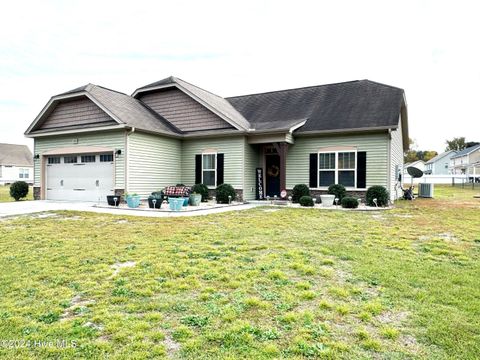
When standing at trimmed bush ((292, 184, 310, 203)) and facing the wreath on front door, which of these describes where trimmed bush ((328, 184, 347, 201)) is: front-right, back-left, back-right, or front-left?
back-right

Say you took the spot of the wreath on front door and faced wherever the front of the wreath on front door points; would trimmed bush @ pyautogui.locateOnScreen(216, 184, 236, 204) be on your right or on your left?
on your right

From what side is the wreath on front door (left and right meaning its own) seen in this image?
front

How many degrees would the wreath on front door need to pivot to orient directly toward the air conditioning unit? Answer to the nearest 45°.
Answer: approximately 135° to its left

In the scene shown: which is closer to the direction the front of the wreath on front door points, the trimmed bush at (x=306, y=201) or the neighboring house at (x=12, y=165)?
the trimmed bush

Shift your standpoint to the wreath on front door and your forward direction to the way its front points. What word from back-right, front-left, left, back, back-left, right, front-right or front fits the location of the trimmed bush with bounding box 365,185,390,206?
front-left

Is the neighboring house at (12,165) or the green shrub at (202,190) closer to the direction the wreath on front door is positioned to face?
the green shrub

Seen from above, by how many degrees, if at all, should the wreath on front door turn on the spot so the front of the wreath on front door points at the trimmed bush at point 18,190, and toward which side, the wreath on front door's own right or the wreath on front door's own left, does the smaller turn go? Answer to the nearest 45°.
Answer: approximately 90° to the wreath on front door's own right

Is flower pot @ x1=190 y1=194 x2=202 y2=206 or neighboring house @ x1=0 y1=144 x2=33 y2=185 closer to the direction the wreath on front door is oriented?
the flower pot

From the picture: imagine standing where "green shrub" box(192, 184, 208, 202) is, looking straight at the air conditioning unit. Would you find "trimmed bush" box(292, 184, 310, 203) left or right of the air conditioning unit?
right

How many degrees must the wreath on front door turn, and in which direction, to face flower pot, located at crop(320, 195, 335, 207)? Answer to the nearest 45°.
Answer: approximately 45° to its left

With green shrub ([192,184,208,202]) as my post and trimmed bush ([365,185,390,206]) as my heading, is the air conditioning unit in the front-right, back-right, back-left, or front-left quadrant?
front-left

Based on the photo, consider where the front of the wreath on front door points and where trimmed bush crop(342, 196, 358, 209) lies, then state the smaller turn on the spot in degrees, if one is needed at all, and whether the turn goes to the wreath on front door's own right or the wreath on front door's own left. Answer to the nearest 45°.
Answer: approximately 45° to the wreath on front door's own left

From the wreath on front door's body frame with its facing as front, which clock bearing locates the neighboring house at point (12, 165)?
The neighboring house is roughly at 4 o'clock from the wreath on front door.

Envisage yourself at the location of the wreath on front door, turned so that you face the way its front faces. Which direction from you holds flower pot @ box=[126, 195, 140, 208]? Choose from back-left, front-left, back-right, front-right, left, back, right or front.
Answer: front-right

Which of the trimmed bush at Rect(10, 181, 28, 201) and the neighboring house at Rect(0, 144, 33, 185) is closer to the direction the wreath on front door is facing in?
the trimmed bush
